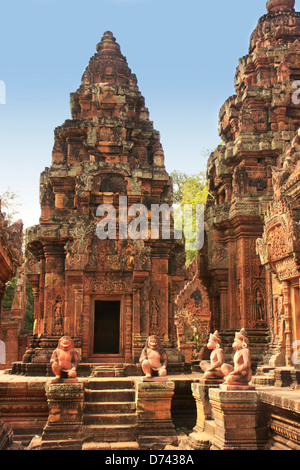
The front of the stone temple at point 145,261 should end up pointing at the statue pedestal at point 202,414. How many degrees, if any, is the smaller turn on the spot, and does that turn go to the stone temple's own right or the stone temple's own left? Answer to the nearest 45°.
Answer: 0° — it already faces it

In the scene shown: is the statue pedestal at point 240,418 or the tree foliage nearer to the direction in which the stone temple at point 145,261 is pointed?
the statue pedestal

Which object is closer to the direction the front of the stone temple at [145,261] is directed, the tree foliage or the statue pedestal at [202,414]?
the statue pedestal

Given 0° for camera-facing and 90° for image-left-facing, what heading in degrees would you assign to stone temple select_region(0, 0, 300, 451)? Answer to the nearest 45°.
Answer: approximately 0°

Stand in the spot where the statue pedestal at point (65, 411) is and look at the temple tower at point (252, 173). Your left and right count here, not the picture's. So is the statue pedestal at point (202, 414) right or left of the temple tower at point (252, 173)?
right

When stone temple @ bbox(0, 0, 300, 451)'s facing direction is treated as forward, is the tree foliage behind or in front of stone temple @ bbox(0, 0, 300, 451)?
behind
